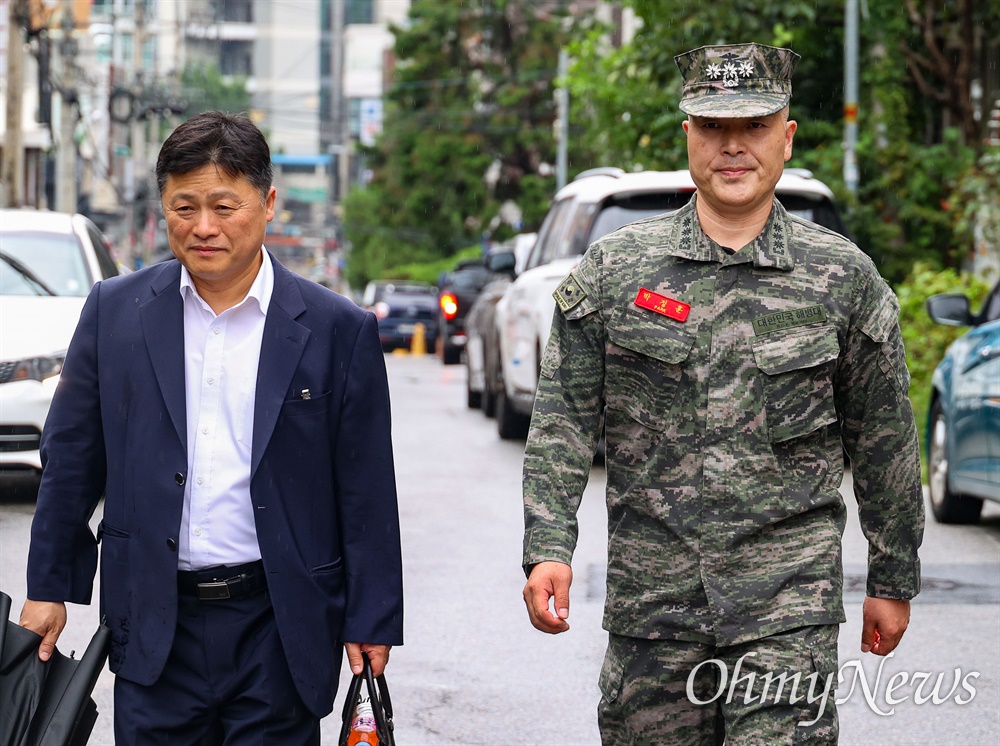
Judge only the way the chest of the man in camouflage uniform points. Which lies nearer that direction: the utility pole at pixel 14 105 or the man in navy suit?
the man in navy suit

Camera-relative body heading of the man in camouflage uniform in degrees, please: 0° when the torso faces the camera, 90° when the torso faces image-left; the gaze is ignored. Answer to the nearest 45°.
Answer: approximately 0°

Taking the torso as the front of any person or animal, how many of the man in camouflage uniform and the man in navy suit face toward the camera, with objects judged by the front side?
2

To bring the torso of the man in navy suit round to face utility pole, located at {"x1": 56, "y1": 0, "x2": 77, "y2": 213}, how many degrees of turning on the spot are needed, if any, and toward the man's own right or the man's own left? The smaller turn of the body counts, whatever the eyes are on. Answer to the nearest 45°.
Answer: approximately 180°

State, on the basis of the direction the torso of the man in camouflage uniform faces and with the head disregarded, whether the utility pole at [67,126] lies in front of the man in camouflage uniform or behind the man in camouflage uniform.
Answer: behind

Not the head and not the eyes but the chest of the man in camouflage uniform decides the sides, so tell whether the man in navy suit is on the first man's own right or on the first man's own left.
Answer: on the first man's own right

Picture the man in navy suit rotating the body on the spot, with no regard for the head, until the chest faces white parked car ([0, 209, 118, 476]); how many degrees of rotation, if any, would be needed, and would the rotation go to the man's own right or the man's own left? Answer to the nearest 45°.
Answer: approximately 180°

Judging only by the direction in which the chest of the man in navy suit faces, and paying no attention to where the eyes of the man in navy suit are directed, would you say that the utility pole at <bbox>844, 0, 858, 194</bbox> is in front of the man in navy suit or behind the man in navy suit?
behind

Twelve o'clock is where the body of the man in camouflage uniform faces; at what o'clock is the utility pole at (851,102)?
The utility pole is roughly at 6 o'clock from the man in camouflage uniform.
